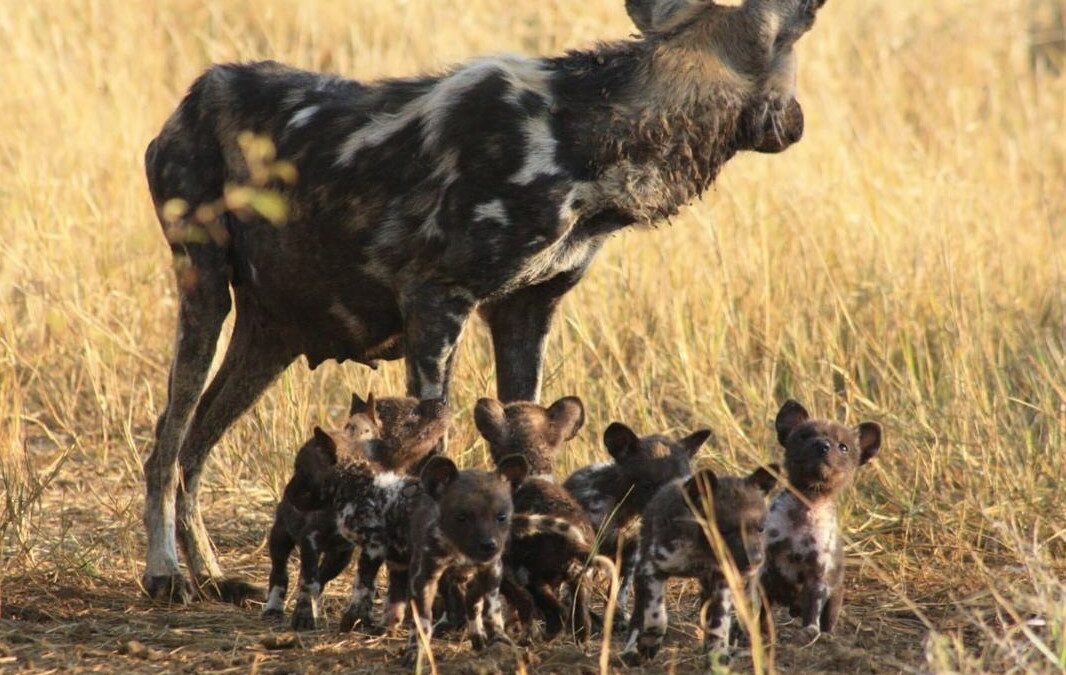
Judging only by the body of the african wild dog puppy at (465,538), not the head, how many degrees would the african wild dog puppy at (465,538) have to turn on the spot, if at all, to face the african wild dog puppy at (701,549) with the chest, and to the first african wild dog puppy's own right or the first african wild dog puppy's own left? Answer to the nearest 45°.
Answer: approximately 45° to the first african wild dog puppy's own left

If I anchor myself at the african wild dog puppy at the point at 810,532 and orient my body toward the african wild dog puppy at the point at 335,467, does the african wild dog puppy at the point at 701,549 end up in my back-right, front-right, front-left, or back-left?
front-left

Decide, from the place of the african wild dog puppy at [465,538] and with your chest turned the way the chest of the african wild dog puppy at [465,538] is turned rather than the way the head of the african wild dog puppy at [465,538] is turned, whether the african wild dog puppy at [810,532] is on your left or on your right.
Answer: on your left

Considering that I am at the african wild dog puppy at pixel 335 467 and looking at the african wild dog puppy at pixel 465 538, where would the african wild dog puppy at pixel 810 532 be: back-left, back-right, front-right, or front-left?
front-left

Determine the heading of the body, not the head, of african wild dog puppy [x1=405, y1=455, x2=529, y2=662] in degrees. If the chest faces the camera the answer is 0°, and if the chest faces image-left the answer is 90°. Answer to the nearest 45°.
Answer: approximately 315°

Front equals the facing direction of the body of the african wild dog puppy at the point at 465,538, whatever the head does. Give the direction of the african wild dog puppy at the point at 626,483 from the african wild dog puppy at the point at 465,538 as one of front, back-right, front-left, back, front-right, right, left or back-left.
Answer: left
